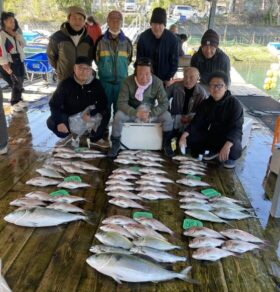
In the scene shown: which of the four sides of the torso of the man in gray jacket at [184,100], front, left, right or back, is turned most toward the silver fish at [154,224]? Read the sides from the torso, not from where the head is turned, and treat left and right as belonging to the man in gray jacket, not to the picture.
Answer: front

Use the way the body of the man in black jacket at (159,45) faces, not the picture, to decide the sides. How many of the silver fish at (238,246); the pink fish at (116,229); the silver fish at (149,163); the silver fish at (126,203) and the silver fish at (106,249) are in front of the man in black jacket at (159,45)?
5

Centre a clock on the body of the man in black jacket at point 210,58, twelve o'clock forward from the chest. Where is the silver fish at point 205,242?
The silver fish is roughly at 12 o'clock from the man in black jacket.

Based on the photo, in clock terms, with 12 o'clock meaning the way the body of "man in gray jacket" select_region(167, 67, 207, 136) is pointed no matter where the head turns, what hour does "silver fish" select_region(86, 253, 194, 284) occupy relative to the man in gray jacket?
The silver fish is roughly at 12 o'clock from the man in gray jacket.

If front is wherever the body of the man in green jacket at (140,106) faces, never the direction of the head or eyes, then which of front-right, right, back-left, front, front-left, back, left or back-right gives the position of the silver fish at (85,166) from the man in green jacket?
front-right

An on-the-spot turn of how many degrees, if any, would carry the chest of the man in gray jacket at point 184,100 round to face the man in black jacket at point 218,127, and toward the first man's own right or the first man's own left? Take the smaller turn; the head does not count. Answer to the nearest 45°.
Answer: approximately 45° to the first man's own left

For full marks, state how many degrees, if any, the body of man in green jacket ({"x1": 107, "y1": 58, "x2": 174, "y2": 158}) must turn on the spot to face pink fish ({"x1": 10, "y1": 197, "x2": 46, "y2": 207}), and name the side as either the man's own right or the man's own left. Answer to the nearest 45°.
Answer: approximately 45° to the man's own right
